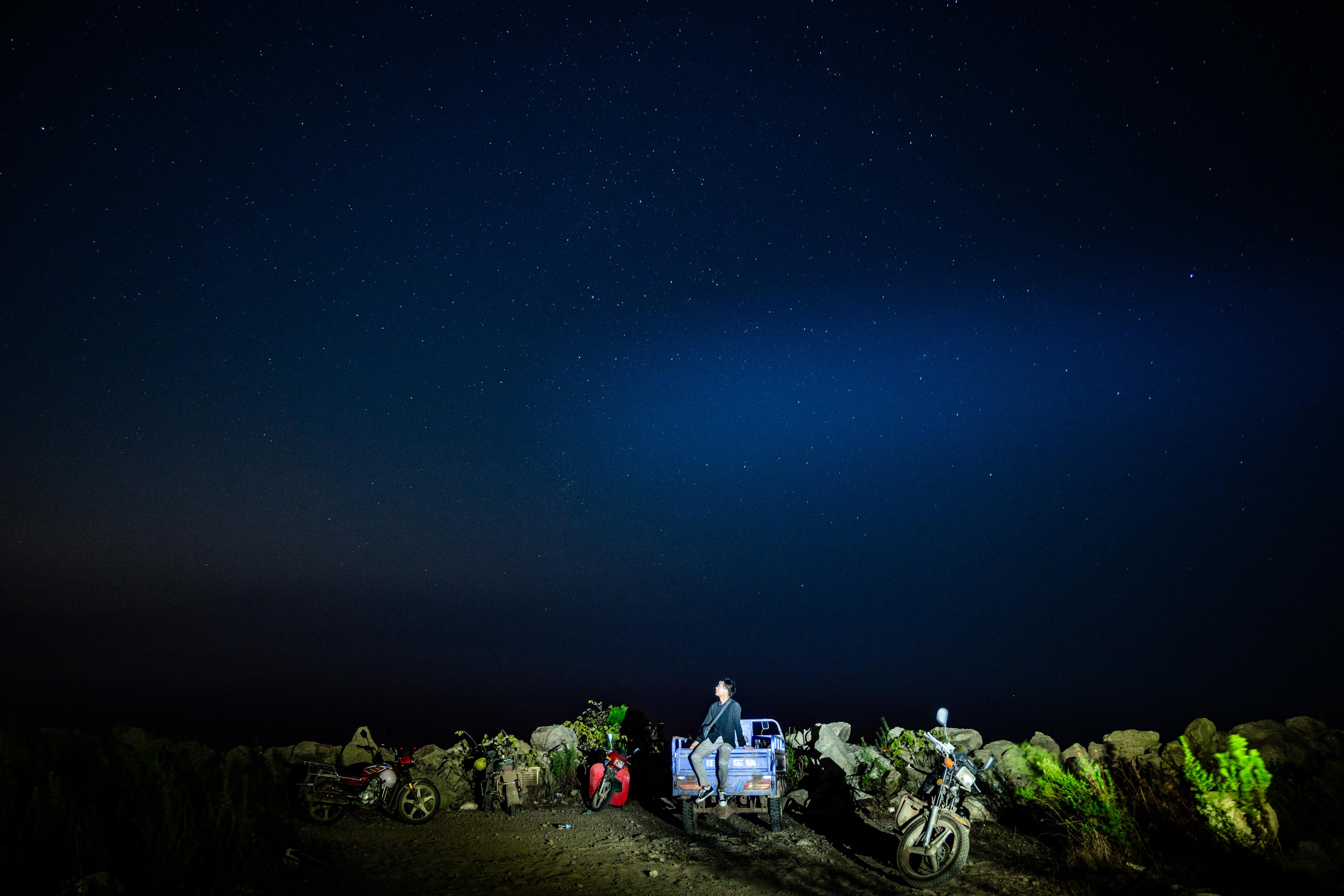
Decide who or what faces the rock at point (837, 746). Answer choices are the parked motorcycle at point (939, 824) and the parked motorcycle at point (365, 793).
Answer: the parked motorcycle at point (365, 793)

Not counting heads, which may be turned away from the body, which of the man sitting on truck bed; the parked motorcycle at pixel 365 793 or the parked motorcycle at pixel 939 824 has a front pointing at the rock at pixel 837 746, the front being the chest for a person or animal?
the parked motorcycle at pixel 365 793

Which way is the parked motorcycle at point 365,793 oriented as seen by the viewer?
to the viewer's right

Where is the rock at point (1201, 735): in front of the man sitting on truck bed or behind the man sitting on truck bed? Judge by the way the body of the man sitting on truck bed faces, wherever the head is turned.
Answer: behind

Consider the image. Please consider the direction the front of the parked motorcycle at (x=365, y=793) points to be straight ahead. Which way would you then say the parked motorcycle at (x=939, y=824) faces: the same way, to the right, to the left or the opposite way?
to the right

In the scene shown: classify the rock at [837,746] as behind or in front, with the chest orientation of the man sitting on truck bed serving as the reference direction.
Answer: behind

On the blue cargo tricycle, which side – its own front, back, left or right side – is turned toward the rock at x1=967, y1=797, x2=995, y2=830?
right

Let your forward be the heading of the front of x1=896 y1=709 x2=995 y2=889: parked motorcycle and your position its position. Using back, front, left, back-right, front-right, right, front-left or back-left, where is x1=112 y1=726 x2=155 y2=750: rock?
back-right

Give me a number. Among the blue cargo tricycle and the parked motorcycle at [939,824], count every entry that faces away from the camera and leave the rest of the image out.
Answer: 1

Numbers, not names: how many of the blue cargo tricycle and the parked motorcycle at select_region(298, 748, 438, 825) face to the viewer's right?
1

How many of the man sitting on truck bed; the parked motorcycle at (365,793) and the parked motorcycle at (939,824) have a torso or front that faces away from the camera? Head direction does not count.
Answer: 0

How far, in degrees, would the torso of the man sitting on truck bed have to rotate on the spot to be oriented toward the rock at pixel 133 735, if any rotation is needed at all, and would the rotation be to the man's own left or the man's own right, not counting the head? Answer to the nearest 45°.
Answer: approximately 45° to the man's own right

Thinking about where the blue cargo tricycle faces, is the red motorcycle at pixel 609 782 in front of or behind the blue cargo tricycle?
in front

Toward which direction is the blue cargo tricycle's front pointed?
away from the camera
